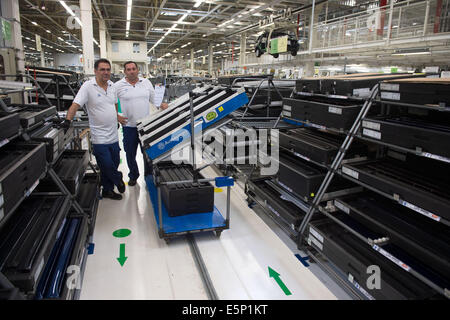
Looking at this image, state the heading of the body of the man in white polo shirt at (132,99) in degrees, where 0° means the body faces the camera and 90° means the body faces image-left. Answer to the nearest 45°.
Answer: approximately 0°

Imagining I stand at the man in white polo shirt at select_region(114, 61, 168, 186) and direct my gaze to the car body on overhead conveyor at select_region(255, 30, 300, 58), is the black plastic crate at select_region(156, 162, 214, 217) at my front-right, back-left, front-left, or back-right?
back-right

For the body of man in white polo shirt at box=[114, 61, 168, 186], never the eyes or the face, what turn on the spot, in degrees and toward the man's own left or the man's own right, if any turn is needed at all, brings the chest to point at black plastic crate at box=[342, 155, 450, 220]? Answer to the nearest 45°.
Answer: approximately 45° to the man's own left

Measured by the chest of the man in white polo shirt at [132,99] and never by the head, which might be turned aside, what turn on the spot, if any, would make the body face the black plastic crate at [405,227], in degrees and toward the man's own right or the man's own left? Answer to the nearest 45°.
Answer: approximately 45° to the man's own left

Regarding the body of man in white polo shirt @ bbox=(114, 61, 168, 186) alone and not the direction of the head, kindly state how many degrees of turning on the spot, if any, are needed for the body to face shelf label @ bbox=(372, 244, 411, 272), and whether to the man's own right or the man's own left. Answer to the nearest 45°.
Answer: approximately 45° to the man's own left

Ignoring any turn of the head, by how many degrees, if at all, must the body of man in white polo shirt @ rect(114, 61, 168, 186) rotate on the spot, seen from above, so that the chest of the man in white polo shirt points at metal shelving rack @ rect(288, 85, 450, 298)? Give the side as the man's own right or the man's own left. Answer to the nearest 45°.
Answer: approximately 45° to the man's own left

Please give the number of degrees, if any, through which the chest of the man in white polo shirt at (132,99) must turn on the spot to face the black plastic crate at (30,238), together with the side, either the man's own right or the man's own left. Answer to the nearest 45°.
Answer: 0° — they already face it

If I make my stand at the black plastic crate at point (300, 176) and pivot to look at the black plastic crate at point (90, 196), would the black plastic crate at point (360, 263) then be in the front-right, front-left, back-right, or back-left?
back-left
